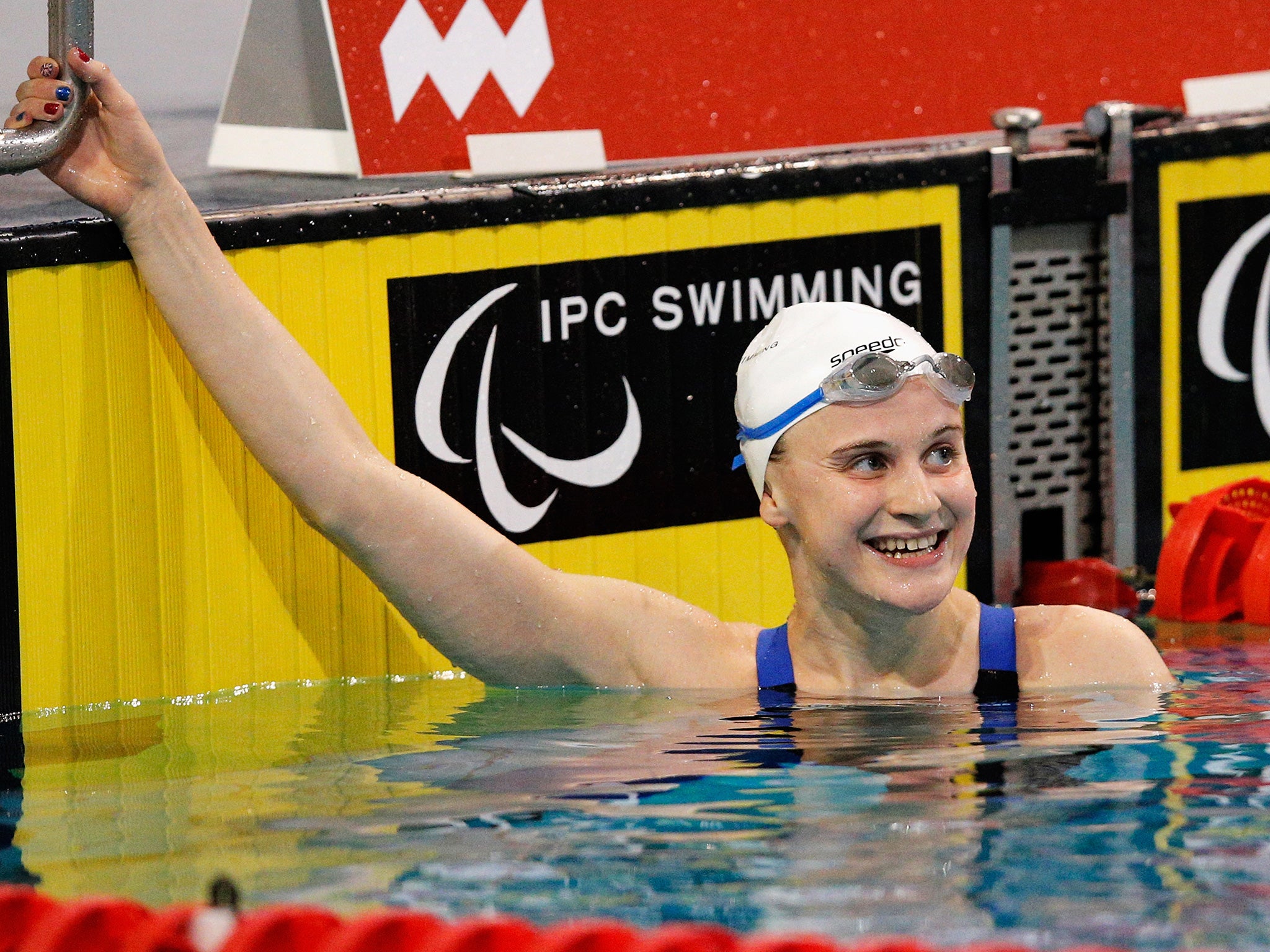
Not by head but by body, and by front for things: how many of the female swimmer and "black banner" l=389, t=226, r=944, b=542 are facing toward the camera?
2

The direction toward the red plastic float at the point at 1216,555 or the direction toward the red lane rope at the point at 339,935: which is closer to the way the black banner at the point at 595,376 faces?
the red lane rope

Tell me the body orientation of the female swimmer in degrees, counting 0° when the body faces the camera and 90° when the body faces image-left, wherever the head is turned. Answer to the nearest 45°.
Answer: approximately 0°

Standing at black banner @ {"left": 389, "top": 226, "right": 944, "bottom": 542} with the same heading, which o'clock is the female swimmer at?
The female swimmer is roughly at 11 o'clock from the black banner.

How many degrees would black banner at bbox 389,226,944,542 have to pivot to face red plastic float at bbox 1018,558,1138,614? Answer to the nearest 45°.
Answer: approximately 135° to its left

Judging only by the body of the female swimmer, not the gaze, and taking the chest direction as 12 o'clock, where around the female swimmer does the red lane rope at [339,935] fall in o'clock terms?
The red lane rope is roughly at 1 o'clock from the female swimmer.

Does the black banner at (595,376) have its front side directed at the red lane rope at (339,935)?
yes

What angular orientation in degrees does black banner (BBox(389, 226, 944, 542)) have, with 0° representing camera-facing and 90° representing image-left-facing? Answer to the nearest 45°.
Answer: approximately 0°
